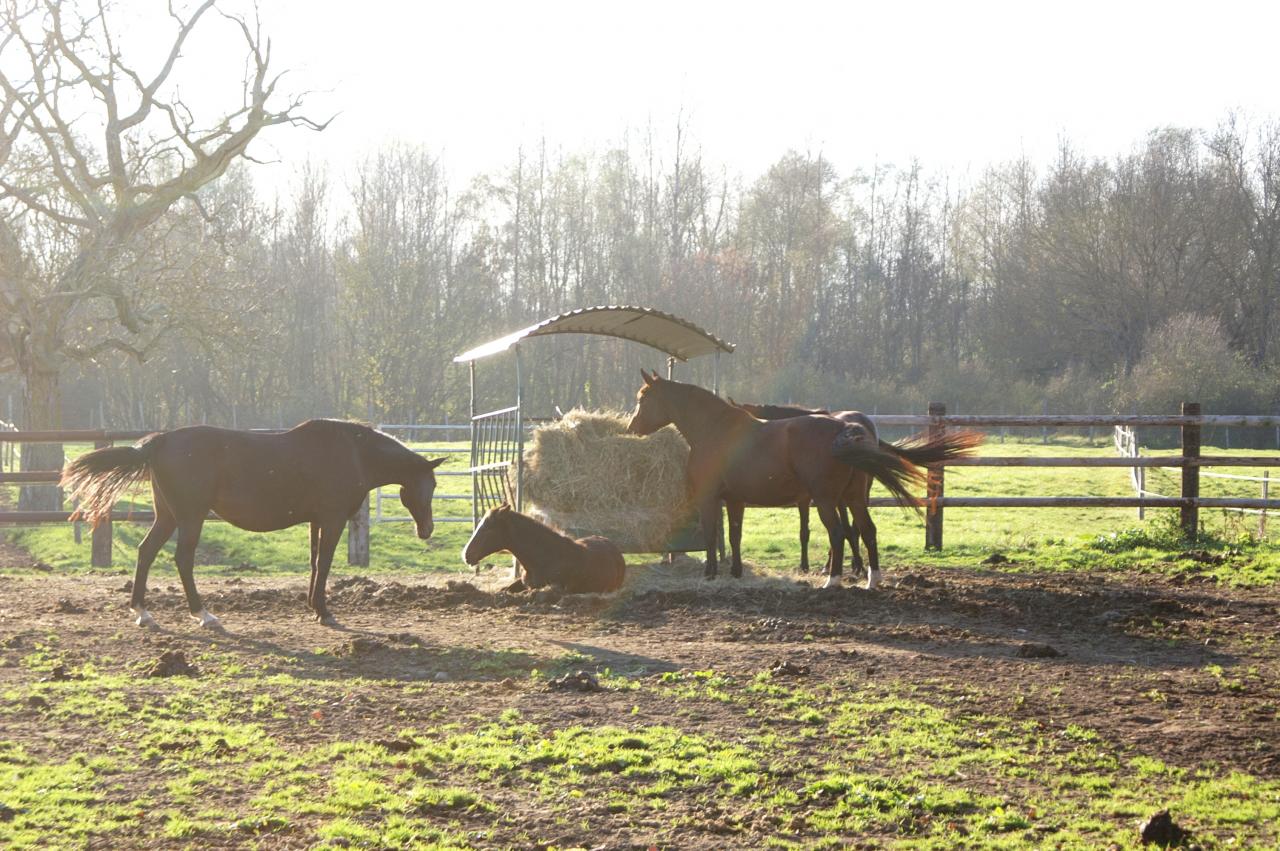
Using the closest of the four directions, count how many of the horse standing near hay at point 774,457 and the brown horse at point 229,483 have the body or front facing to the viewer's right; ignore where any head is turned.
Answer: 1

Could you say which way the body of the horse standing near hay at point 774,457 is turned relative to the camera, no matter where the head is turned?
to the viewer's left

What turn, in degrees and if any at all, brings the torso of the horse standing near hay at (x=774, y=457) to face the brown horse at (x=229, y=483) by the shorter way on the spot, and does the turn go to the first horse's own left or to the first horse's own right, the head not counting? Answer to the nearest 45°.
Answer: approximately 45° to the first horse's own left

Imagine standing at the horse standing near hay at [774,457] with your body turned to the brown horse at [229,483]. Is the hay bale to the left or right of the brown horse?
right

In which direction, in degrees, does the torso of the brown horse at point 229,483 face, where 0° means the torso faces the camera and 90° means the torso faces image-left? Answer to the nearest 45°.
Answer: approximately 270°

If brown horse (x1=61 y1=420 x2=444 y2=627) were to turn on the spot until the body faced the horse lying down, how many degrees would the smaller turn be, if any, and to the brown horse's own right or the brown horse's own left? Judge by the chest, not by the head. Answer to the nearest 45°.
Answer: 0° — it already faces it

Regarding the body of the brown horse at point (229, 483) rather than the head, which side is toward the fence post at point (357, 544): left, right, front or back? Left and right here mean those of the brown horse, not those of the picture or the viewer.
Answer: left
